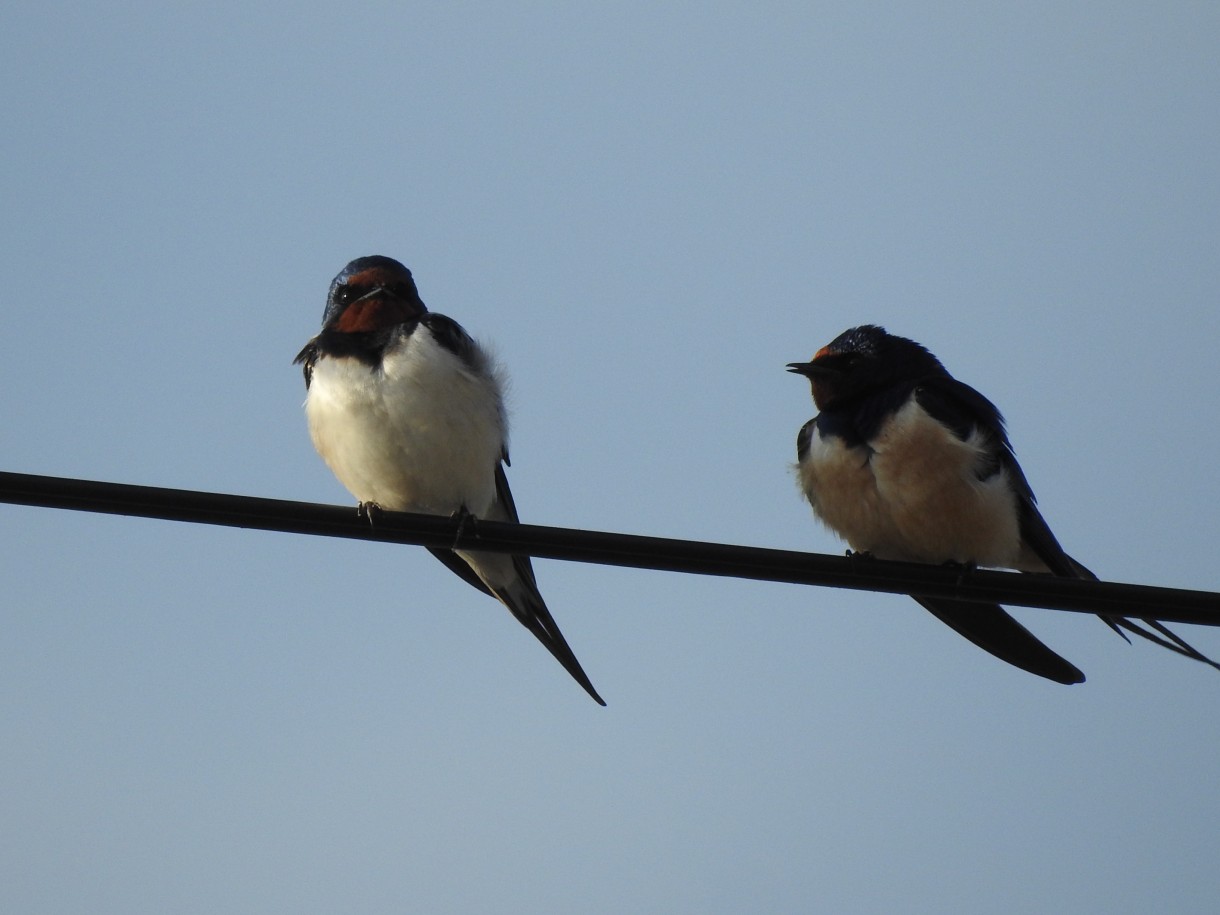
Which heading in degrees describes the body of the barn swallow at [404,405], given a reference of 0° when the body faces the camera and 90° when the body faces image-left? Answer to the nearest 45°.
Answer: approximately 45°

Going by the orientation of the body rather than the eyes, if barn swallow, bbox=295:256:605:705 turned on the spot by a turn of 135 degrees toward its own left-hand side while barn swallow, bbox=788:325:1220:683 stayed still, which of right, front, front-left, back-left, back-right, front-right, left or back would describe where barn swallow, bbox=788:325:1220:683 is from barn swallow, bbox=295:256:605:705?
front

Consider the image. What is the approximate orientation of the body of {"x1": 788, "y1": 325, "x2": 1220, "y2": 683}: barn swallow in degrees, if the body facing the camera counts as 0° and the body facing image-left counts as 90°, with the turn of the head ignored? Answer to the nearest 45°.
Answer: approximately 45°
